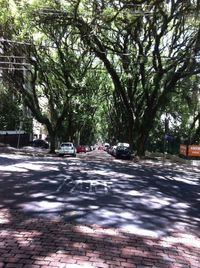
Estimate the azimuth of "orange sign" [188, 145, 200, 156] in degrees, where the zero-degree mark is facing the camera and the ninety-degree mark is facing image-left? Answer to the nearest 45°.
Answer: approximately 0°
